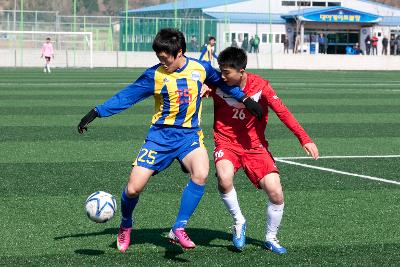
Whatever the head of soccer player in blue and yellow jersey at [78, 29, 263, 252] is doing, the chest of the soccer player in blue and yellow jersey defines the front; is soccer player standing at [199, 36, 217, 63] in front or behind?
behind

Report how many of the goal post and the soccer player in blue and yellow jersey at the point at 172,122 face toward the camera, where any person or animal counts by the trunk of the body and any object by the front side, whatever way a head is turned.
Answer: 2

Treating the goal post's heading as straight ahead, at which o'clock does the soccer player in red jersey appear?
The soccer player in red jersey is roughly at 12 o'clock from the goal post.

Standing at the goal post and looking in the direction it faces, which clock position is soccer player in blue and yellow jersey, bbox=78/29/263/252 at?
The soccer player in blue and yellow jersey is roughly at 12 o'clock from the goal post.

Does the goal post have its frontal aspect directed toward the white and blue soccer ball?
yes

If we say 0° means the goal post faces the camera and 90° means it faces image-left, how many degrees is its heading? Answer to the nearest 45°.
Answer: approximately 0°

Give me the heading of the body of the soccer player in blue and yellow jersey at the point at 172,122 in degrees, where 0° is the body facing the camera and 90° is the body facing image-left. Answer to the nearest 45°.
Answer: approximately 0°

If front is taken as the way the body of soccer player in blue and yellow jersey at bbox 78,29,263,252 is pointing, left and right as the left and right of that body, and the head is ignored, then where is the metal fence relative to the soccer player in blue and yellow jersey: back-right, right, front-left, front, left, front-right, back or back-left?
back
